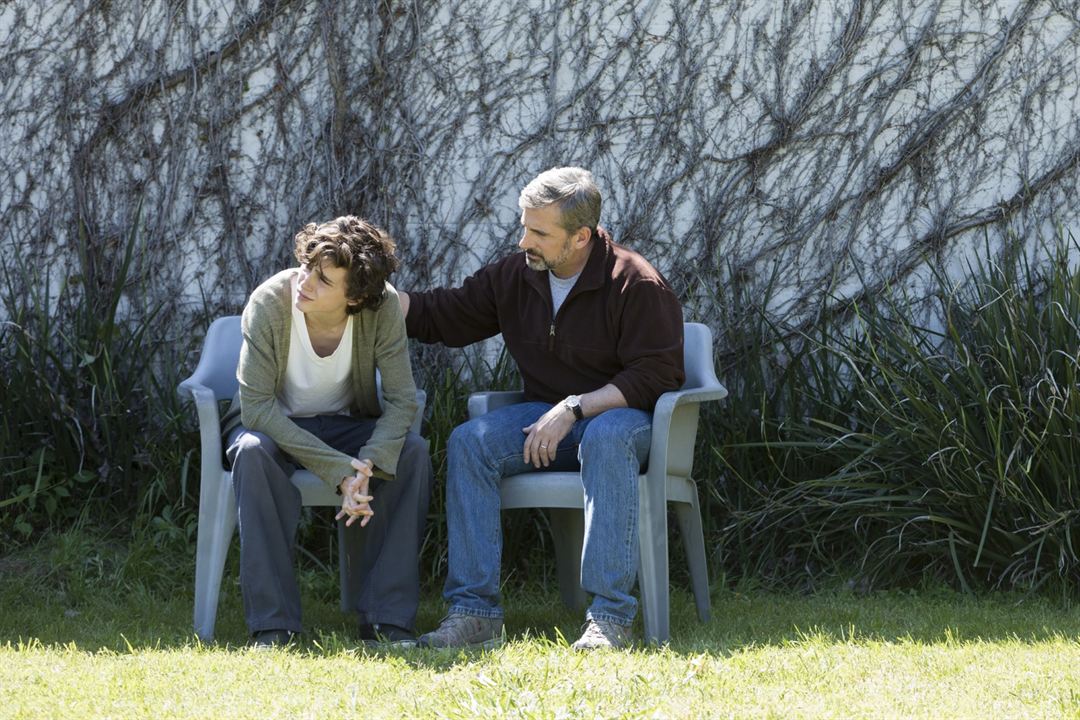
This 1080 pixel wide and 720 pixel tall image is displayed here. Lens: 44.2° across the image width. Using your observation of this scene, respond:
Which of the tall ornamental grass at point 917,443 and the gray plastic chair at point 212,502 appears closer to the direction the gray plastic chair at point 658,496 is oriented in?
the gray plastic chair

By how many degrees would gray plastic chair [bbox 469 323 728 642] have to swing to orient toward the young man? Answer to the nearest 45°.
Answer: approximately 45° to its right

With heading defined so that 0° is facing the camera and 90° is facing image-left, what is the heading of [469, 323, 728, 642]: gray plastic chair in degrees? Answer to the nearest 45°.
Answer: approximately 45°

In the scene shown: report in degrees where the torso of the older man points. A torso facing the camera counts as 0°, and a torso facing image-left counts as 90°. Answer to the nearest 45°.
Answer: approximately 45°

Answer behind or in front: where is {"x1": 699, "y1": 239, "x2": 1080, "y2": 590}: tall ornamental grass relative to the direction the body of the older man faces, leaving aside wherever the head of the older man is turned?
behind

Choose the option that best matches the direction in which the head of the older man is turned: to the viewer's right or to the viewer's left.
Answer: to the viewer's left

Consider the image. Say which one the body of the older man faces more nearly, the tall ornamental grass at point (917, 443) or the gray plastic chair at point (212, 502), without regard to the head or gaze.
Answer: the gray plastic chair
